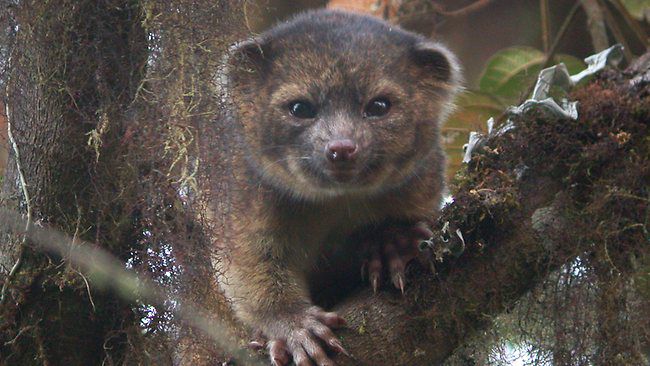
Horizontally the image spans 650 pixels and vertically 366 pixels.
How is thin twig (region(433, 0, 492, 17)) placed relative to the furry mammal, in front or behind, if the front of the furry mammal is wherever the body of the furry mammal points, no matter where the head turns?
behind

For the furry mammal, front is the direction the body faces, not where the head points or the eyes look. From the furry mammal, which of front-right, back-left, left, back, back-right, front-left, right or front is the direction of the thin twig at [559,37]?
back-left

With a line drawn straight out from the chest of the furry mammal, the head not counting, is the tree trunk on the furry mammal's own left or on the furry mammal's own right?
on the furry mammal's own right

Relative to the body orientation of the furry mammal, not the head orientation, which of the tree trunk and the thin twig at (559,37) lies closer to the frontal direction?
the tree trunk

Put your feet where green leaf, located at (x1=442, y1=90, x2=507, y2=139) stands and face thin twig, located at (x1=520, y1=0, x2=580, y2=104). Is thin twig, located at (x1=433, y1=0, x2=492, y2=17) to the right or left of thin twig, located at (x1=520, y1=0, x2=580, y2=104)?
left

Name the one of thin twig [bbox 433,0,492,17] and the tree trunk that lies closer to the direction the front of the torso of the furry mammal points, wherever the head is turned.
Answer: the tree trunk

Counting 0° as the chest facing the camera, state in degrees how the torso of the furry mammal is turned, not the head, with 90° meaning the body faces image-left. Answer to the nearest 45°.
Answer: approximately 0°
